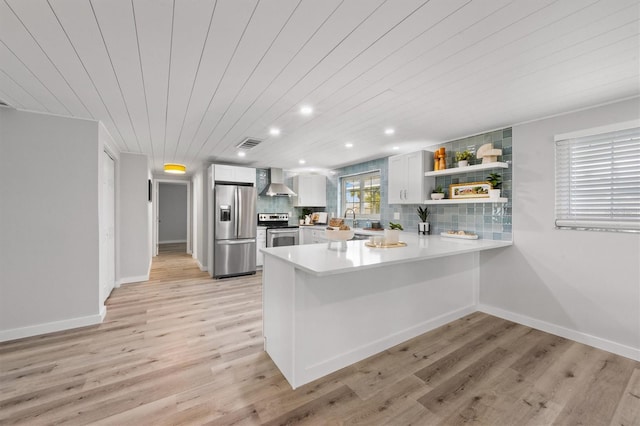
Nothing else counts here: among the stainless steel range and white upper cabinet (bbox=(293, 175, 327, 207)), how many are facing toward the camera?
2

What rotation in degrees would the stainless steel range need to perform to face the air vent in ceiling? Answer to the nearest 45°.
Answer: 0° — it already faces it

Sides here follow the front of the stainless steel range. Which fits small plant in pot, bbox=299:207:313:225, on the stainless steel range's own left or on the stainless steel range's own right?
on the stainless steel range's own left

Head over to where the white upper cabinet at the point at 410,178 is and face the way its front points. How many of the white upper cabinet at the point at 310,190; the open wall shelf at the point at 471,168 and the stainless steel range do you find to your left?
1

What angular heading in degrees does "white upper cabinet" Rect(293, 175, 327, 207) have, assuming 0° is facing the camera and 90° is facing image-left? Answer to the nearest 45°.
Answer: approximately 0°

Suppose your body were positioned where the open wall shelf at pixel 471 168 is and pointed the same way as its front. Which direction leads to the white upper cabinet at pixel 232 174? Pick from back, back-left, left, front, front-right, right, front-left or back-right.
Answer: front-right

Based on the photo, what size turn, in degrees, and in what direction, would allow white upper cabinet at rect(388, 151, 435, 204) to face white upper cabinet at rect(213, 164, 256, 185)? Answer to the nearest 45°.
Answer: approximately 45° to its right

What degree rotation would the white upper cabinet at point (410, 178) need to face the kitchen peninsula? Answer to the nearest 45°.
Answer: approximately 45° to its left

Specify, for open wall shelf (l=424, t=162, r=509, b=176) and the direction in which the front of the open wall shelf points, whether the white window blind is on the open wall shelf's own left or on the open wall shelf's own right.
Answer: on the open wall shelf's own left

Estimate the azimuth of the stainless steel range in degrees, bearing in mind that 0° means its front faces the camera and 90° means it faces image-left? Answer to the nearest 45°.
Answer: approximately 0°

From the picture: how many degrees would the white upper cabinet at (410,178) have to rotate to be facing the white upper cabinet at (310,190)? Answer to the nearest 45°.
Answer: approximately 90° to its right
